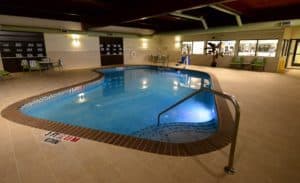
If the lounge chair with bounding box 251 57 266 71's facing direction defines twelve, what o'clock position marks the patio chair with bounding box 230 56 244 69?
The patio chair is roughly at 2 o'clock from the lounge chair.

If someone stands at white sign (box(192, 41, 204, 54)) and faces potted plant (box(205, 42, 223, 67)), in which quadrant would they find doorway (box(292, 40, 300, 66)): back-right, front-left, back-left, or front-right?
front-left

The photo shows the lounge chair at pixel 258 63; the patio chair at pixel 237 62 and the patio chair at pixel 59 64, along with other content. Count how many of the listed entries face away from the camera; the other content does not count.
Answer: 0

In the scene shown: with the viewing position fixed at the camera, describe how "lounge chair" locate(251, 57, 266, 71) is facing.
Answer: facing the viewer and to the left of the viewer

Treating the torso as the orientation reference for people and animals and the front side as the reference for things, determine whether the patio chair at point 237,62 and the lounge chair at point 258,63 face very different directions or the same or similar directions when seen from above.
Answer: same or similar directions

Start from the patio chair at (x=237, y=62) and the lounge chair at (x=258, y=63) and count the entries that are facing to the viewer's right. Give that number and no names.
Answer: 0

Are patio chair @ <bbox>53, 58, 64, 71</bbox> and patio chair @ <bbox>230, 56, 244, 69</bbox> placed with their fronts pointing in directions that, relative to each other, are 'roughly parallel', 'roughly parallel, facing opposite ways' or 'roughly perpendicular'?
roughly parallel

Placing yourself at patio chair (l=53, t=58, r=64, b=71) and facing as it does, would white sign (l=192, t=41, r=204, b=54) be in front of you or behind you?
behind

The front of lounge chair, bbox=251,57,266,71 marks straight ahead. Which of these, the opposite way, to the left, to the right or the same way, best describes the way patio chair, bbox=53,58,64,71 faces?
the same way

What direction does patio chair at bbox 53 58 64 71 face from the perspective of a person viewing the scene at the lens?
facing to the left of the viewer

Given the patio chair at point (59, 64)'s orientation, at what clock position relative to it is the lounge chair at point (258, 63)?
The lounge chair is roughly at 7 o'clock from the patio chair.

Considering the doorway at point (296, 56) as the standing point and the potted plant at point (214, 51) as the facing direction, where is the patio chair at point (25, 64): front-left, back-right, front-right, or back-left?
front-left

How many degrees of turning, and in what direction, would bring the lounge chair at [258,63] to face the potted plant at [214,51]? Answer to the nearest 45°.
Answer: approximately 45° to its right

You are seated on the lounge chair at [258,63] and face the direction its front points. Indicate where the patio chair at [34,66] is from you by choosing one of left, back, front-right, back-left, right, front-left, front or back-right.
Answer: front

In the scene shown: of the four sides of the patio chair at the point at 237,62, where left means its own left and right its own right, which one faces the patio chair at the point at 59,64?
front
